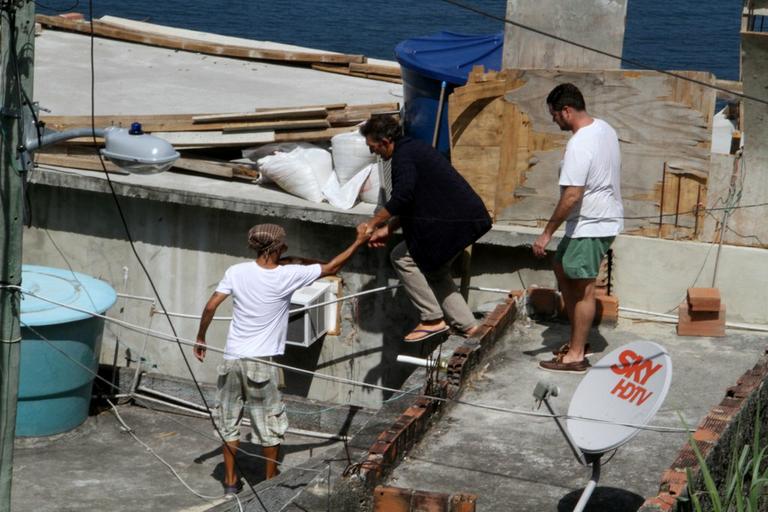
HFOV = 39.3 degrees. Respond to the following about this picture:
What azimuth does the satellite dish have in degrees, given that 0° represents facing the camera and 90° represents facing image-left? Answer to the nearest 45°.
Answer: approximately 45°

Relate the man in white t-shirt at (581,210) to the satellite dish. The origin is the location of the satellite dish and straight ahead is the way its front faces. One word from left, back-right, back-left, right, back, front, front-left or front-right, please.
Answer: back-right

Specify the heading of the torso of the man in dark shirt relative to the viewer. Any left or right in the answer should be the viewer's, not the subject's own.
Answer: facing to the left of the viewer

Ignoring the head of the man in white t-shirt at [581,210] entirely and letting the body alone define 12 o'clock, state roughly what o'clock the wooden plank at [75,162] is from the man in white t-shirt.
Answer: The wooden plank is roughly at 1 o'clock from the man in white t-shirt.

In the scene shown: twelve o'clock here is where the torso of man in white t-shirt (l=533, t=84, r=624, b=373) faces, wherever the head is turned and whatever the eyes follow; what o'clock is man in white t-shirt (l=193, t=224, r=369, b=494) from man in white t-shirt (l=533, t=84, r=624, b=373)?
man in white t-shirt (l=193, t=224, r=369, b=494) is roughly at 12 o'clock from man in white t-shirt (l=533, t=84, r=624, b=373).

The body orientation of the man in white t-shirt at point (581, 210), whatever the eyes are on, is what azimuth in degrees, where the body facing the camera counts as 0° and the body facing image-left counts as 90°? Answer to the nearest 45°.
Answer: approximately 90°

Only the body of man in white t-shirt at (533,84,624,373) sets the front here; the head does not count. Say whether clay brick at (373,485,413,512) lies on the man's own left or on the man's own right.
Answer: on the man's own left

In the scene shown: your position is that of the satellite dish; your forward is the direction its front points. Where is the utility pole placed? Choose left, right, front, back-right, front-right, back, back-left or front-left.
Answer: front-right

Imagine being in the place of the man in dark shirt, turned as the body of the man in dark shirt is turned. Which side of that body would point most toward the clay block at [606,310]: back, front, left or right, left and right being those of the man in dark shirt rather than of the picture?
back

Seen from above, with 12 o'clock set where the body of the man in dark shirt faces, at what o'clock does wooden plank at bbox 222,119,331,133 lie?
The wooden plank is roughly at 2 o'clock from the man in dark shirt.

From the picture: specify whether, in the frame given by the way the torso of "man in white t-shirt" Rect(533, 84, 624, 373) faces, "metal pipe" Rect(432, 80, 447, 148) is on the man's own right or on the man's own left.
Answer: on the man's own right
